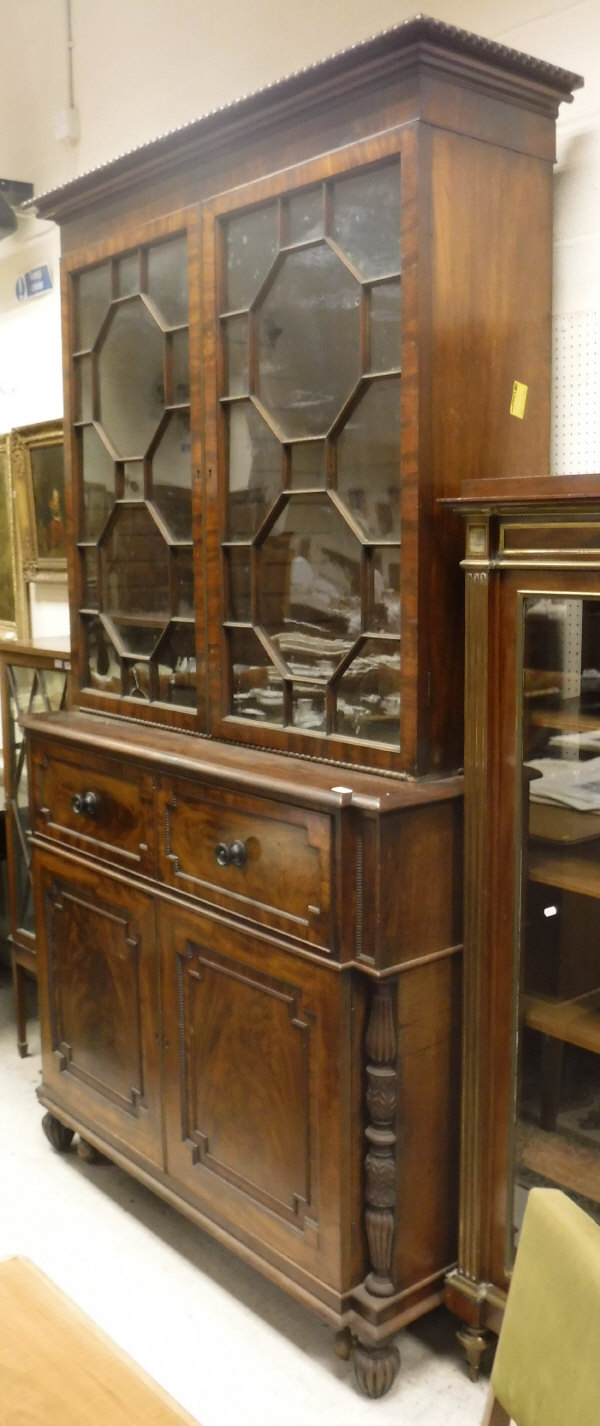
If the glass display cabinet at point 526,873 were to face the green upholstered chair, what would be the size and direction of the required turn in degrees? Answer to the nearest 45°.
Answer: approximately 45° to its left

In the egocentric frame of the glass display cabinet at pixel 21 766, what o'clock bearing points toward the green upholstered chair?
The green upholstered chair is roughly at 10 o'clock from the glass display cabinet.

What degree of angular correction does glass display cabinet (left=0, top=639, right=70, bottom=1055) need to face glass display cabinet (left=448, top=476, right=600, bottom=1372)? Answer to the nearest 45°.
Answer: approximately 90° to its left

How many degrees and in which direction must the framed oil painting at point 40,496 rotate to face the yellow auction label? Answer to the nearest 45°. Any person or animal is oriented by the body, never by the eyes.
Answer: approximately 45° to its left

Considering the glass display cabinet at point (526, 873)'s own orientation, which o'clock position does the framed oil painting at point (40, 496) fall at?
The framed oil painting is roughly at 3 o'clock from the glass display cabinet.

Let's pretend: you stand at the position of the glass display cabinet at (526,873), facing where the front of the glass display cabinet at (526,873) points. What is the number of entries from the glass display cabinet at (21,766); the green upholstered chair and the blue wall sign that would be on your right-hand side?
2

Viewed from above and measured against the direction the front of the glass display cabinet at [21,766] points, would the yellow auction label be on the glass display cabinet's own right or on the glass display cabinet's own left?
on the glass display cabinet's own left

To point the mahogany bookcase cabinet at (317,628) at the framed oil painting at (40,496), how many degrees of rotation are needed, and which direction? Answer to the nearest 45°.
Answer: approximately 90° to its right

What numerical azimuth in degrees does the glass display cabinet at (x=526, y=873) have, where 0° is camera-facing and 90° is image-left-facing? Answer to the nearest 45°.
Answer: approximately 45°
